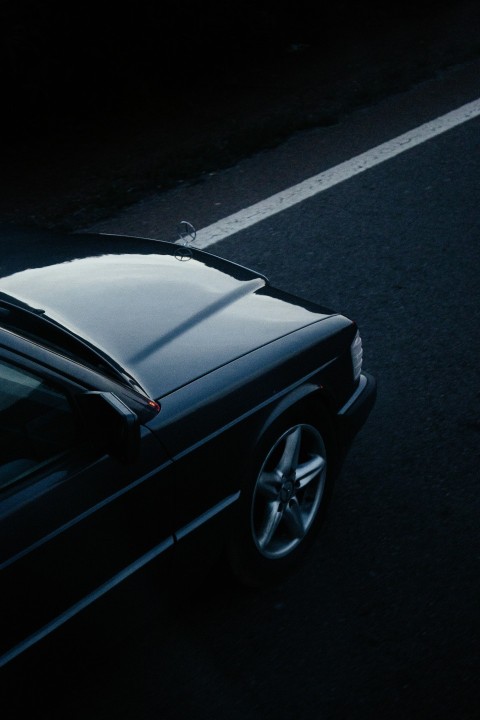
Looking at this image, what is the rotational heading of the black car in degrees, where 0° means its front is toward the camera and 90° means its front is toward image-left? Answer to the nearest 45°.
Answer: approximately 225°
